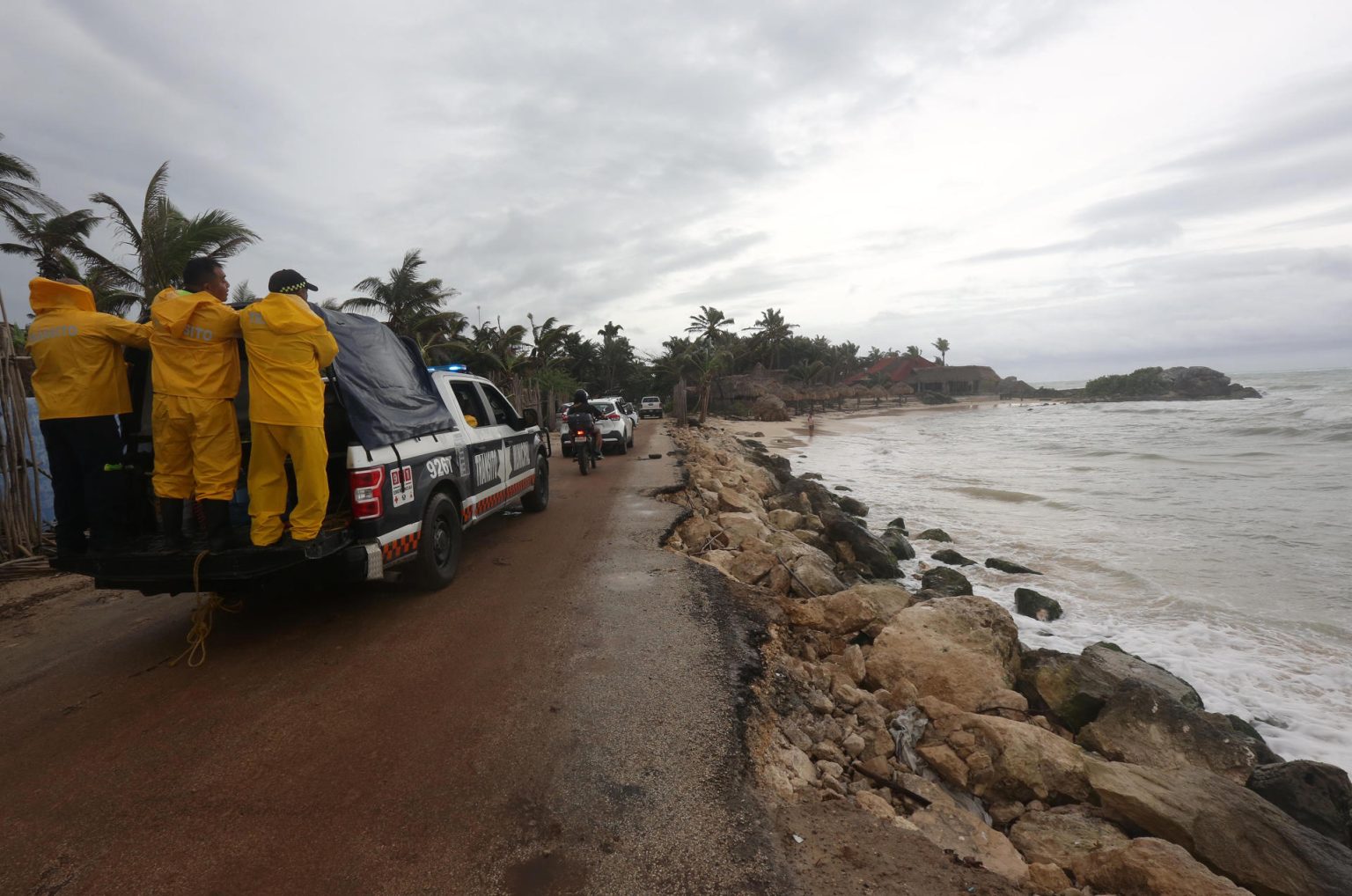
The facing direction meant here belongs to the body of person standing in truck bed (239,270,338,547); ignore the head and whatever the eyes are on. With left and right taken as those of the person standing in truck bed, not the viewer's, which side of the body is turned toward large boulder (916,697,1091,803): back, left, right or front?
right

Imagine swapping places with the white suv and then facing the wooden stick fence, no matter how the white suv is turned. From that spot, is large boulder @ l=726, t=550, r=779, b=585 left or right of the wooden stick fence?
left

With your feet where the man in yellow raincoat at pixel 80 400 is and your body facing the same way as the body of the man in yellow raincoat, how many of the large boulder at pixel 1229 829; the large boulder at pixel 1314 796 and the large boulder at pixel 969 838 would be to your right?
3

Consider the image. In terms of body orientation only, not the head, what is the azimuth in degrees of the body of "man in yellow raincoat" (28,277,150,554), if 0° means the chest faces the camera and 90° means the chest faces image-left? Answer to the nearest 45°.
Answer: approximately 225°

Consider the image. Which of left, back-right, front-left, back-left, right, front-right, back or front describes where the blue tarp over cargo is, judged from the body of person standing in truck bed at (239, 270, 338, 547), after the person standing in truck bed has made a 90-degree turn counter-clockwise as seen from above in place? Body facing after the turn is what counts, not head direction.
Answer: right

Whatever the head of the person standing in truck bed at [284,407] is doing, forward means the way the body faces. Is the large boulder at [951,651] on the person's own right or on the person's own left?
on the person's own right

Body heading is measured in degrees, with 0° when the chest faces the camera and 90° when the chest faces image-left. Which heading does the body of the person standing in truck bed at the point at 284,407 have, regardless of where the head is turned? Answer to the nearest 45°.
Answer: approximately 225°

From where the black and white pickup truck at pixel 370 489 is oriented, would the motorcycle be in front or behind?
in front

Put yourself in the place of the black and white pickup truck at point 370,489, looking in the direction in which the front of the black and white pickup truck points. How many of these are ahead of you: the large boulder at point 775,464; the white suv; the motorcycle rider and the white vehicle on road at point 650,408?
4

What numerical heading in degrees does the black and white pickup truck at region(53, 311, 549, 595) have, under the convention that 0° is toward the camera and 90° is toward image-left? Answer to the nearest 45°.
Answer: approximately 225°
